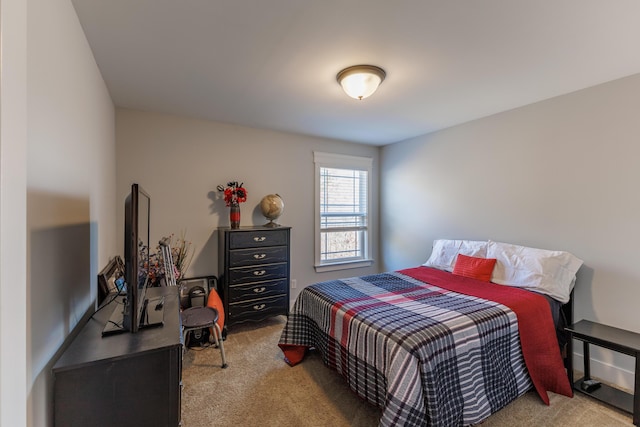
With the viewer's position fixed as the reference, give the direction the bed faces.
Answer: facing the viewer and to the left of the viewer

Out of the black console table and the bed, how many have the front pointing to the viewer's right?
1

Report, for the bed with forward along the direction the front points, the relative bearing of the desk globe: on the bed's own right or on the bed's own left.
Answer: on the bed's own right

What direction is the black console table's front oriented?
to the viewer's right

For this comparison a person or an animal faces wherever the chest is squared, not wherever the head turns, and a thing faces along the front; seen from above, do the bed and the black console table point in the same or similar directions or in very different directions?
very different directions

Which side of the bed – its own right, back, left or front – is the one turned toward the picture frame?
front

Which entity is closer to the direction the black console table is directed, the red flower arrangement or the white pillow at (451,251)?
the white pillow

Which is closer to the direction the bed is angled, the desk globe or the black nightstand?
the desk globe

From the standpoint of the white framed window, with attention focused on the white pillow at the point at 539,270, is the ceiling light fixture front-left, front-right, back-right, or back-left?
front-right

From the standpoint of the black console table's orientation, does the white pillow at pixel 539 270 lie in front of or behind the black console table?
in front

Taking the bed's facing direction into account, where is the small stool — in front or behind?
in front

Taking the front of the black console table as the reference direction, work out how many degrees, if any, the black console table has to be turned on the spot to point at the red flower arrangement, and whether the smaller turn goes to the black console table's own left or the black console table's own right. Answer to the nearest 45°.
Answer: approximately 45° to the black console table's own left

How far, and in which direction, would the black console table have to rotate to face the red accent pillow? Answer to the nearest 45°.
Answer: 0° — it already faces it
